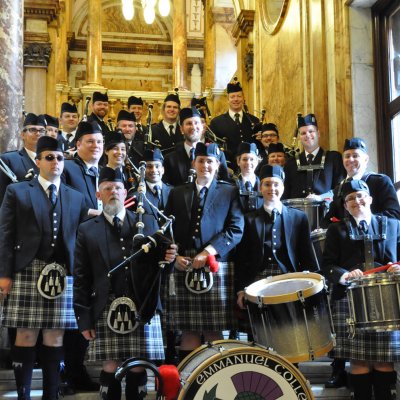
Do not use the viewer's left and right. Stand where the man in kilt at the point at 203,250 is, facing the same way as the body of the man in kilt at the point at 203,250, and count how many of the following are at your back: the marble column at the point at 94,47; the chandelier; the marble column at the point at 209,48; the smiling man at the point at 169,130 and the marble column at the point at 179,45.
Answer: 5

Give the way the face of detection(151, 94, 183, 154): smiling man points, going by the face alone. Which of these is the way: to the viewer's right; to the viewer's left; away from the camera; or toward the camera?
toward the camera

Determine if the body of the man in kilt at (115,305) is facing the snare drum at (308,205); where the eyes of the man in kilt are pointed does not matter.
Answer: no

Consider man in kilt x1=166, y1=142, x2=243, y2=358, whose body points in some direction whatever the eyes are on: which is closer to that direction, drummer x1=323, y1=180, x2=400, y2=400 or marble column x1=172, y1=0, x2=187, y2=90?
the drummer

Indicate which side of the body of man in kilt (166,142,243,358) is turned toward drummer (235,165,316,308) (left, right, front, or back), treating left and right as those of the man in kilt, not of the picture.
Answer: left

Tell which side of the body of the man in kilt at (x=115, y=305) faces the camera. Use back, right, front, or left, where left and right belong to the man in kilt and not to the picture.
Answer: front

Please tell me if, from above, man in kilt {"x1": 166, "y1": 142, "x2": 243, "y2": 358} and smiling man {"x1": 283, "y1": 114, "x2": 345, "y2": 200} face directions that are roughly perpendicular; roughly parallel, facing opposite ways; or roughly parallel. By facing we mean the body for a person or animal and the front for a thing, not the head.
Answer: roughly parallel

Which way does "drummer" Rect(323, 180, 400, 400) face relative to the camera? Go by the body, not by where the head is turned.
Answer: toward the camera

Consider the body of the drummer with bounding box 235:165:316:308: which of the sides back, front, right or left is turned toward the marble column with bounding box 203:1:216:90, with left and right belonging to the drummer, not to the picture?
back

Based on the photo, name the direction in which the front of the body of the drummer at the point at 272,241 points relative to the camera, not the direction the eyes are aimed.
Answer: toward the camera

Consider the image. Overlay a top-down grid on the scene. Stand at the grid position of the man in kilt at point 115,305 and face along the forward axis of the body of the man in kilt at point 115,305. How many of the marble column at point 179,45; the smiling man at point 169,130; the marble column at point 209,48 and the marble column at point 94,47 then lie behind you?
4

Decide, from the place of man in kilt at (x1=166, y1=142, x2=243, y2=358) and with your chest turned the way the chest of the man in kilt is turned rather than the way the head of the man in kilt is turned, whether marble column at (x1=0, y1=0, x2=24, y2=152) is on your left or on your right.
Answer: on your right

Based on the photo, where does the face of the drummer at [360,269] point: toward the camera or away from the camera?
toward the camera

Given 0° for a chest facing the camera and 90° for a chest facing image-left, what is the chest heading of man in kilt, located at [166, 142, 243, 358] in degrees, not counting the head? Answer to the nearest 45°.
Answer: approximately 0°

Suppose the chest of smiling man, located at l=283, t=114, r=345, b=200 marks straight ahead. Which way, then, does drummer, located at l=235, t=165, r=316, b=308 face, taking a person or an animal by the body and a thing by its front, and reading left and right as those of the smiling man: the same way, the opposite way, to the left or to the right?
the same way

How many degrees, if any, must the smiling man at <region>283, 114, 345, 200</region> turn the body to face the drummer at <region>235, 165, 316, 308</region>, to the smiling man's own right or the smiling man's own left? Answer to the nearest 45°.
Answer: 0° — they already face them

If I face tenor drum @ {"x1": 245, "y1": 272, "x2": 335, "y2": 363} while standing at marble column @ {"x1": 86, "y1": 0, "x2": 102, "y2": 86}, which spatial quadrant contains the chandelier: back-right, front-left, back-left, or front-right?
back-left

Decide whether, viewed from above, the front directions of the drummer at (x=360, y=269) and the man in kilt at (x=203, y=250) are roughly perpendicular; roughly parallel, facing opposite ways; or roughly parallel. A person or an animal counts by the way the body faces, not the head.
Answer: roughly parallel

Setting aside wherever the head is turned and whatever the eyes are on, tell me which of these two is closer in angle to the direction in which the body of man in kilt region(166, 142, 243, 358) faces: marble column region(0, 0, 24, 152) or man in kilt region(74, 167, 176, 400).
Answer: the man in kilt

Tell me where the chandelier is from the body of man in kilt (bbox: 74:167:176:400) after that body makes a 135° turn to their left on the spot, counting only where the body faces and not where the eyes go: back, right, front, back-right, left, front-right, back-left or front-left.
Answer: front-left

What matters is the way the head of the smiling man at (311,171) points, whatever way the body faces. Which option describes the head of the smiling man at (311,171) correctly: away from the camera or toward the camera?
toward the camera

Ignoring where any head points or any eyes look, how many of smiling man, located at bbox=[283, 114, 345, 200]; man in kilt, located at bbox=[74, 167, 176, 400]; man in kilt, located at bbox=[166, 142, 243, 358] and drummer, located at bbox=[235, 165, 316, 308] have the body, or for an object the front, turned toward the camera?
4

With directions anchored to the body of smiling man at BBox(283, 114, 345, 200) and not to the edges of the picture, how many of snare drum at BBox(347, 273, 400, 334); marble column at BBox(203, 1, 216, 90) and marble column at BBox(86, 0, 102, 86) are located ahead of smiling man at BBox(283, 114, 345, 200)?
1
